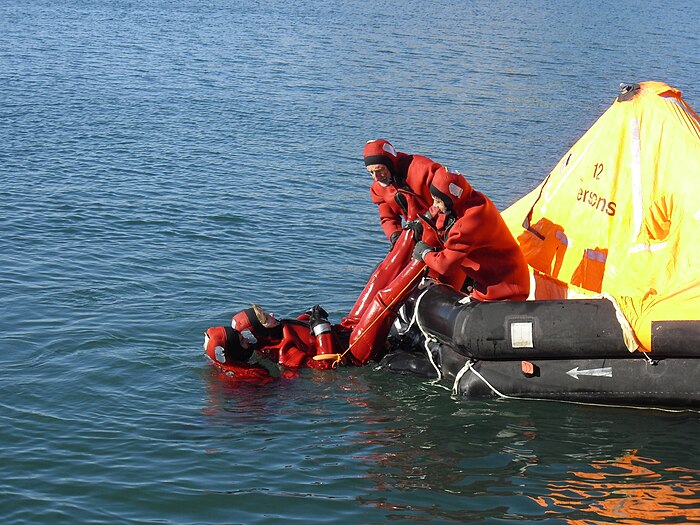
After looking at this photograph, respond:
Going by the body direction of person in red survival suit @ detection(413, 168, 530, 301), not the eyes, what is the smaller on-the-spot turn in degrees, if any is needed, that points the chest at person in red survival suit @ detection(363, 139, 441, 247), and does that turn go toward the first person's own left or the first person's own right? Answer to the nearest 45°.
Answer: approximately 45° to the first person's own right

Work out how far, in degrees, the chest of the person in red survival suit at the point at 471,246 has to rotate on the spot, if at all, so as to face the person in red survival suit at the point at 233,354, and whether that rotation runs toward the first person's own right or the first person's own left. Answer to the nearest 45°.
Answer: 0° — they already face them

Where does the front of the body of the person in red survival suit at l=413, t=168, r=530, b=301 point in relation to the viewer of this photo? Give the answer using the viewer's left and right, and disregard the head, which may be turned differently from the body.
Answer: facing to the left of the viewer

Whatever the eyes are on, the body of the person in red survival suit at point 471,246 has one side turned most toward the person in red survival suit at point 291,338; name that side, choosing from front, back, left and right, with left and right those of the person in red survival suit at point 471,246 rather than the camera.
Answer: front
